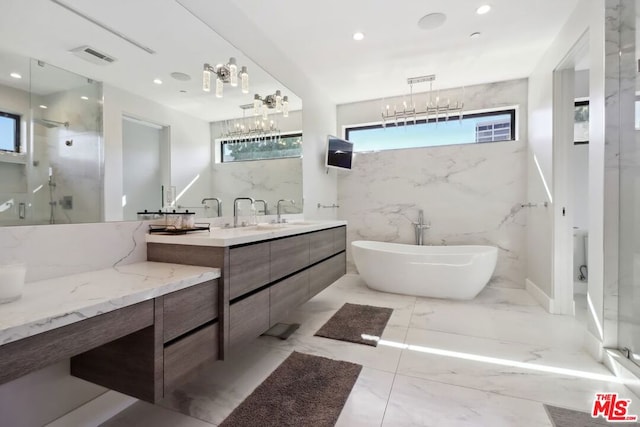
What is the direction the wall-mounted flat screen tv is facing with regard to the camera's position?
facing the viewer and to the right of the viewer

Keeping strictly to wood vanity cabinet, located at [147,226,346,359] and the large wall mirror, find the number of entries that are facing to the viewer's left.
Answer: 0

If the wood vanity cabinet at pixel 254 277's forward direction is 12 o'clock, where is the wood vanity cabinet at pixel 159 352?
the wood vanity cabinet at pixel 159 352 is roughly at 3 o'clock from the wood vanity cabinet at pixel 254 277.

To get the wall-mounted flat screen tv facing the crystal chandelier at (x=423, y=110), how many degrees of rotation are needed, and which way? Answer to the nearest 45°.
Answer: approximately 45° to its left

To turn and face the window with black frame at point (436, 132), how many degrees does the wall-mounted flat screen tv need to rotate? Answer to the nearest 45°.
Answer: approximately 45° to its left

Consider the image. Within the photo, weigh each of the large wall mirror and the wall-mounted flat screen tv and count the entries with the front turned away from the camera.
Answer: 0

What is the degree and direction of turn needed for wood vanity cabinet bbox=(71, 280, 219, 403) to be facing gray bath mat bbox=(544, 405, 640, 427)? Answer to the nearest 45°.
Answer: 0° — it already faces it

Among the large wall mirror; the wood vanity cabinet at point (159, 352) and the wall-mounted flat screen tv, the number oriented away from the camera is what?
0

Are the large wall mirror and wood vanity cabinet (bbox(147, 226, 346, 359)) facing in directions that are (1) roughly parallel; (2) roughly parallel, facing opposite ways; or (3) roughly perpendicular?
roughly parallel

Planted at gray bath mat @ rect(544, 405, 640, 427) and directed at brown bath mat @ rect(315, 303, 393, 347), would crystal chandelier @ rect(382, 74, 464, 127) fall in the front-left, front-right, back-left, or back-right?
front-right

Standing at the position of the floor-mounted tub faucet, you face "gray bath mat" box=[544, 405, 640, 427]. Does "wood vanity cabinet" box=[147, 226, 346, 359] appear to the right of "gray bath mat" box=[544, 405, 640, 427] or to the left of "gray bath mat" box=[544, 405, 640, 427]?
right

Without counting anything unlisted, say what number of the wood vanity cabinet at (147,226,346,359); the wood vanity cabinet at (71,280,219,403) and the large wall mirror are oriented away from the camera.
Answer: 0

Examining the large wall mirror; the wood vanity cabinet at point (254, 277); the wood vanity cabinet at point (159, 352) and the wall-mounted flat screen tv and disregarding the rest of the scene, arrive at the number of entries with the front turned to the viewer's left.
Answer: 0

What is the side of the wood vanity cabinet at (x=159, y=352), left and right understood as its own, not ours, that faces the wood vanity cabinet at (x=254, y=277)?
left

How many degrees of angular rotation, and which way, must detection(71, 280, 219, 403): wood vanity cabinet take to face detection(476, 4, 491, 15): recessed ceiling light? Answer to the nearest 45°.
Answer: approximately 45° to its left
